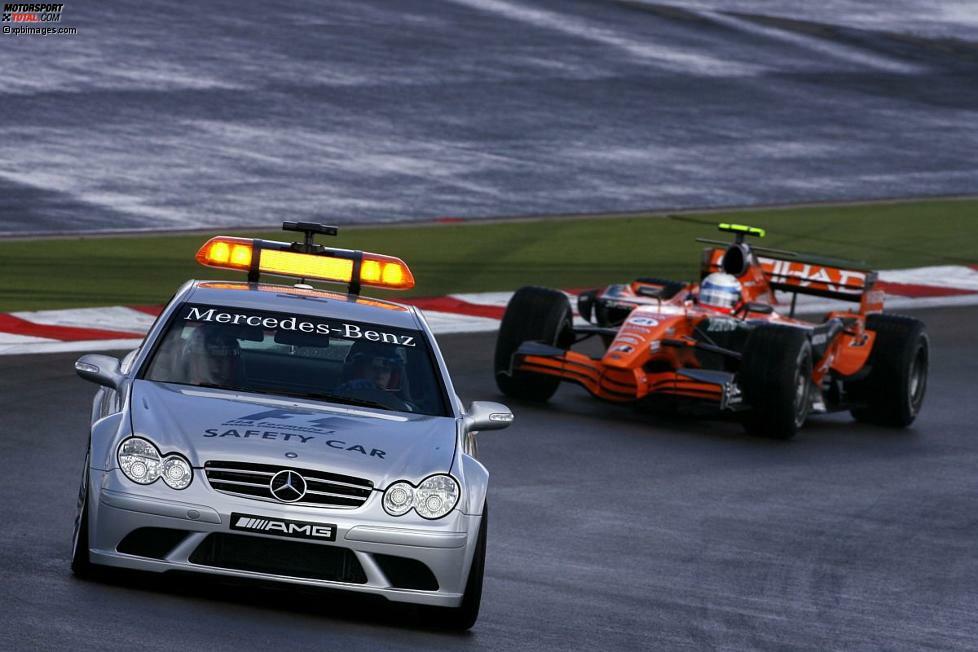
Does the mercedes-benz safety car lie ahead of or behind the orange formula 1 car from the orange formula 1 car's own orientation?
ahead

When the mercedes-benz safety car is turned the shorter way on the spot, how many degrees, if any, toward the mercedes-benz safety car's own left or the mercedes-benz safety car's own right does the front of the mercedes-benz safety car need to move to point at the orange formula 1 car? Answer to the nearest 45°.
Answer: approximately 135° to the mercedes-benz safety car's own left

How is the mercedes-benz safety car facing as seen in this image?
toward the camera

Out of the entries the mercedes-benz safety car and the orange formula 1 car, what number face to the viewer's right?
0

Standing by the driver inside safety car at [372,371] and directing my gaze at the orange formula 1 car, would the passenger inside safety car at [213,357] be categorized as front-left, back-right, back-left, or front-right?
back-left

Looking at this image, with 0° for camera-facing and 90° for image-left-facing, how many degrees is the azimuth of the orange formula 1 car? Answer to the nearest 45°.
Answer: approximately 45°
